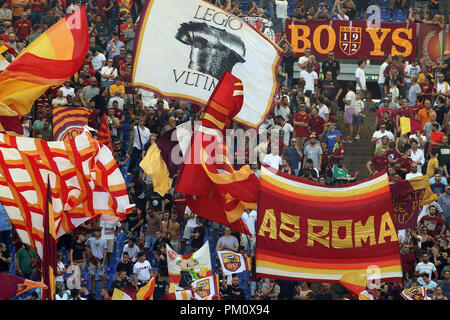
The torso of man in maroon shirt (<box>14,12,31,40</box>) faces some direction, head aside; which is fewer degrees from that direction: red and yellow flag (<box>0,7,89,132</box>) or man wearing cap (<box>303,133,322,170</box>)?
the red and yellow flag

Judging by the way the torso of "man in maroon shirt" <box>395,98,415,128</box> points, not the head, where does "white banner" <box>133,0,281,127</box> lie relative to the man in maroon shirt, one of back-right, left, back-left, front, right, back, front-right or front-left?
front-right

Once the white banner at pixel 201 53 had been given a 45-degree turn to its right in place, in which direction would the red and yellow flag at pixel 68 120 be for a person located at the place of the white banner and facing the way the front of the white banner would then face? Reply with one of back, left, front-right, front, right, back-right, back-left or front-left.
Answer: front-right

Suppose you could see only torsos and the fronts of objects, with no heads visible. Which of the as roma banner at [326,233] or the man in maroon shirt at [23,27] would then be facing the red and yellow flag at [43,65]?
the man in maroon shirt

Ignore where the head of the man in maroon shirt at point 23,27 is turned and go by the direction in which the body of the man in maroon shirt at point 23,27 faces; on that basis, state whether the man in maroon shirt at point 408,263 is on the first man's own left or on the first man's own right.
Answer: on the first man's own left

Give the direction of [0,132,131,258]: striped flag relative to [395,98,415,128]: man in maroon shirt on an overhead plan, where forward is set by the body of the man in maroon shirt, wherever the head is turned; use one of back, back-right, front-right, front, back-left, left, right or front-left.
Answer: front-right

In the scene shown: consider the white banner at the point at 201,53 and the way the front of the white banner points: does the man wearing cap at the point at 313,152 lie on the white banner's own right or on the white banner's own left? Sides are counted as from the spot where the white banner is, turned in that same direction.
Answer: on the white banner's own left

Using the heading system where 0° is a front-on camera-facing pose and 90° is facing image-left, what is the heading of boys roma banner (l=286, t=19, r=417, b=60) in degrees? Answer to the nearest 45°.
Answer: approximately 0°

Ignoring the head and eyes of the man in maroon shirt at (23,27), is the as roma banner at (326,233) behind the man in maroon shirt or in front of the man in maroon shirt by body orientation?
in front
